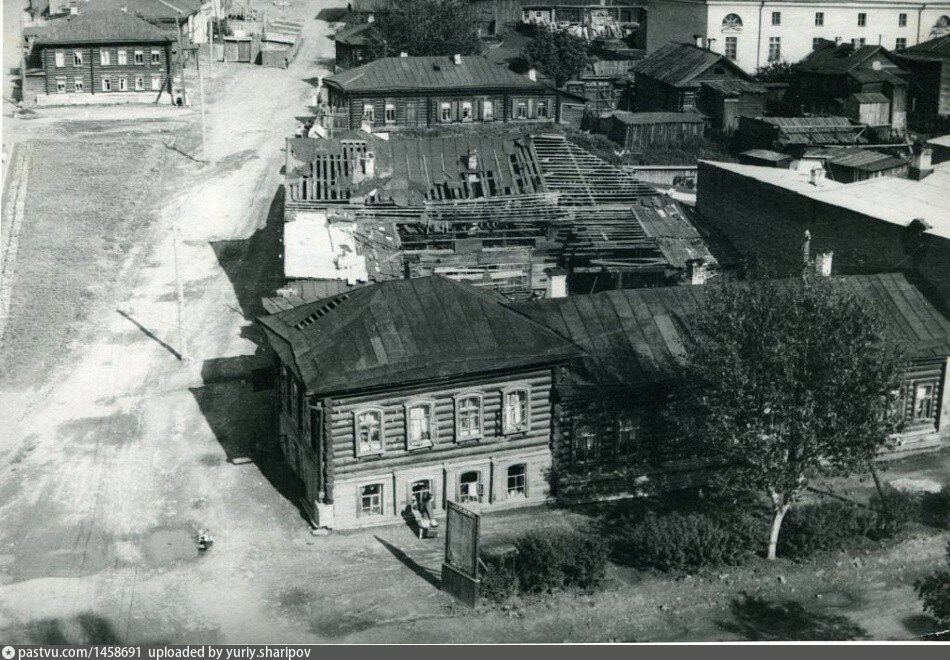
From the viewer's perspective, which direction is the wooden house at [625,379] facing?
toward the camera

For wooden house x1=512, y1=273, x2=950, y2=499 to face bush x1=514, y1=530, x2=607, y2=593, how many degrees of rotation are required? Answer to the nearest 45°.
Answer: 0° — it already faces it

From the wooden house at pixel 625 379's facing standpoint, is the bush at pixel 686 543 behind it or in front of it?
in front

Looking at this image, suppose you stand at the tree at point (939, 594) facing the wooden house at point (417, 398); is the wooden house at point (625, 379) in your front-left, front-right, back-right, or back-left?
front-right

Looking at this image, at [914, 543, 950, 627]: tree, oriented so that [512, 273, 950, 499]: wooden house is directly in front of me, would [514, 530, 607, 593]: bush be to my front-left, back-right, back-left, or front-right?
front-left

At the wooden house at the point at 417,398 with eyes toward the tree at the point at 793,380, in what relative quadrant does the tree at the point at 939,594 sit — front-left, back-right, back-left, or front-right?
front-right

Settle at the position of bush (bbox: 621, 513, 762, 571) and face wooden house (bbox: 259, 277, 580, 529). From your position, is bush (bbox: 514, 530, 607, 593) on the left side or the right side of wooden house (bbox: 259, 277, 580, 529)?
left

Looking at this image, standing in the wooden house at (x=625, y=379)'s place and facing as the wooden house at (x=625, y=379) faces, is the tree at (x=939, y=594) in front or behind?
in front

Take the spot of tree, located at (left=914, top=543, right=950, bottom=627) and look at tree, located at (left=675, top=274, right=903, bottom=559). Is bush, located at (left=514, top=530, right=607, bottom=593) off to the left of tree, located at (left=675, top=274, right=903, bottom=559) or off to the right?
left
